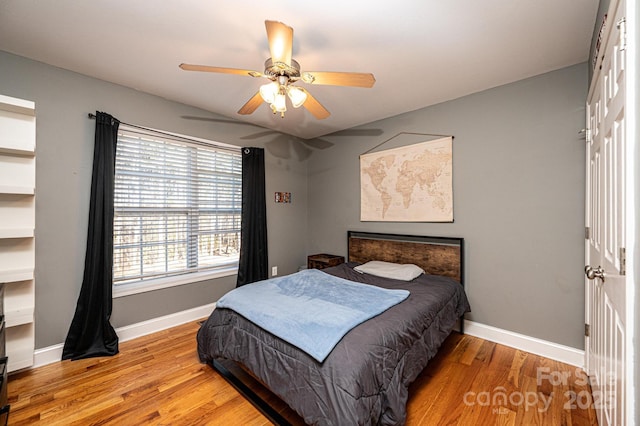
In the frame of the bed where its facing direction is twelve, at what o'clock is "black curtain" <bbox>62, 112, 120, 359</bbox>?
The black curtain is roughly at 2 o'clock from the bed.

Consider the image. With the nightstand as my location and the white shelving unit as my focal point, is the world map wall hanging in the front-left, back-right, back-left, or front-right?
back-left

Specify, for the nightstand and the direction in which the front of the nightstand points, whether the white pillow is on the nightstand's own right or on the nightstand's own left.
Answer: on the nightstand's own left

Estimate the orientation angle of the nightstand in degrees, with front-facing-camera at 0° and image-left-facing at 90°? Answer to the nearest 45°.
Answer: approximately 45°
